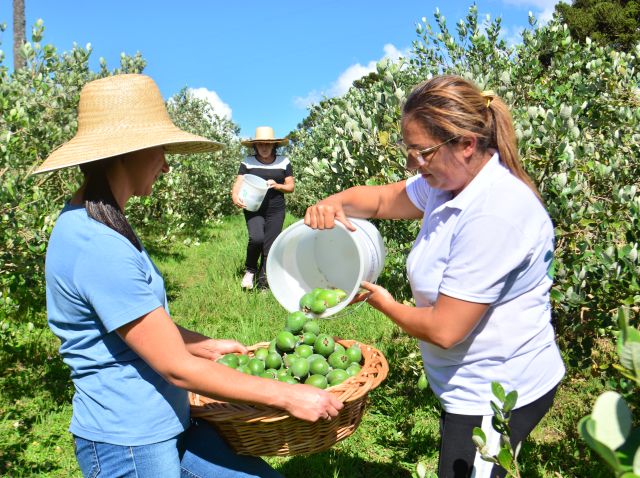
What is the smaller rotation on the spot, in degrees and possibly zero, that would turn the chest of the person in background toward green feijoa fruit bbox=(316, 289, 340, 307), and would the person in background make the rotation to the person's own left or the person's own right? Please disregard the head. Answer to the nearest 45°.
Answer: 0° — they already face it

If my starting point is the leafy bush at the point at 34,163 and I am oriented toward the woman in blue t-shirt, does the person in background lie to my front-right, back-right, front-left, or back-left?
back-left

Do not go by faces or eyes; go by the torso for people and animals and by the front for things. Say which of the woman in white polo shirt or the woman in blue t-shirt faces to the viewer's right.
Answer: the woman in blue t-shirt

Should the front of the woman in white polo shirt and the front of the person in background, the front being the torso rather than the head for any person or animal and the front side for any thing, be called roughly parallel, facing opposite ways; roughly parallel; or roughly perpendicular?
roughly perpendicular

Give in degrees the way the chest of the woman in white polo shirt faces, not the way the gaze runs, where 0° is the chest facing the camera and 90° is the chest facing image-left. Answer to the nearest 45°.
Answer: approximately 90°

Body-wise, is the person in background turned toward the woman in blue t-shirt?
yes

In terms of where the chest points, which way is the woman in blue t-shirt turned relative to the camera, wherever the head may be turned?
to the viewer's right

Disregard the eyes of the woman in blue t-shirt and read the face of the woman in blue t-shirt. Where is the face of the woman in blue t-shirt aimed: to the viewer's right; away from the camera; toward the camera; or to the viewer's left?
to the viewer's right
